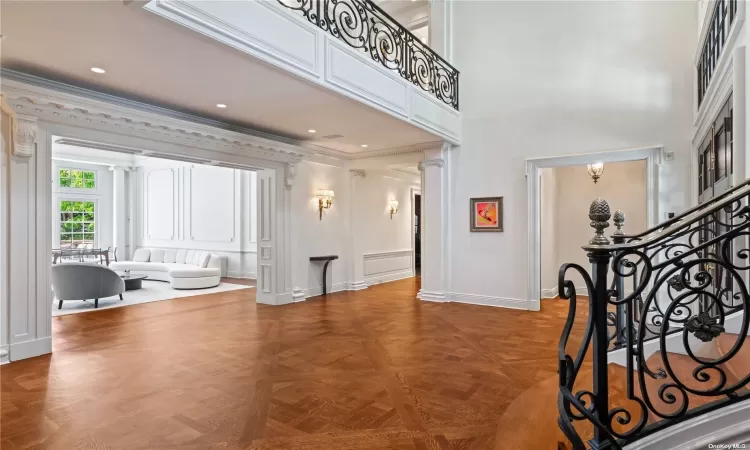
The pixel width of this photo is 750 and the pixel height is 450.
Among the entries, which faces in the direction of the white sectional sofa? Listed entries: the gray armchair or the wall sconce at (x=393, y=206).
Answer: the gray armchair

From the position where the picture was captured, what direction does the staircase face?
facing to the left of the viewer

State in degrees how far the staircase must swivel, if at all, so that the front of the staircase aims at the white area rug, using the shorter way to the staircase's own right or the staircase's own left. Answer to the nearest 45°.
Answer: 0° — it already faces it

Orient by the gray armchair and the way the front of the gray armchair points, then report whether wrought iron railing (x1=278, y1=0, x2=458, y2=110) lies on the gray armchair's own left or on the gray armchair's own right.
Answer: on the gray armchair's own right

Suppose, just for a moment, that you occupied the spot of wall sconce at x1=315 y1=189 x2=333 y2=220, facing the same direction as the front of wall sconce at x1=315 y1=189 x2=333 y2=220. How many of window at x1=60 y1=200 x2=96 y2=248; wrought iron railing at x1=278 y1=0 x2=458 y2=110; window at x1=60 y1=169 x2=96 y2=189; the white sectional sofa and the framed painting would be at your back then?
3

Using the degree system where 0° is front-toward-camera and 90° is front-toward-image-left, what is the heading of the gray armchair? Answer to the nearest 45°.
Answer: approximately 225°

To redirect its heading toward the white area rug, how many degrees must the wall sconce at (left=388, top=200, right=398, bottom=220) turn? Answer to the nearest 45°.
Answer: approximately 90° to its right

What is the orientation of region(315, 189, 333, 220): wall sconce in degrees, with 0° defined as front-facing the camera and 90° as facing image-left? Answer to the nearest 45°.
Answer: approximately 315°

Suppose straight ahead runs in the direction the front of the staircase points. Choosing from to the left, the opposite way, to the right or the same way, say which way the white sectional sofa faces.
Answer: to the left

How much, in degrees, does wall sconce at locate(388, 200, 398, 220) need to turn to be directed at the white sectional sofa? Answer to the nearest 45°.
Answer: approximately 135° to its right

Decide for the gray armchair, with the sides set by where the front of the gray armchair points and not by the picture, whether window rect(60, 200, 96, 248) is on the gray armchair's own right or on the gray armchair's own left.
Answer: on the gray armchair's own left

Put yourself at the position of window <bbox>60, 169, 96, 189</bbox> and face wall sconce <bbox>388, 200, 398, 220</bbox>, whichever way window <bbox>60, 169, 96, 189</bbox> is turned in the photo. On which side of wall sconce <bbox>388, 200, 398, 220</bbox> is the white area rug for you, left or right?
right

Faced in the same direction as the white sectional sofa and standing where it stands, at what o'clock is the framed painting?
The framed painting is roughly at 9 o'clock from the white sectional sofa.
